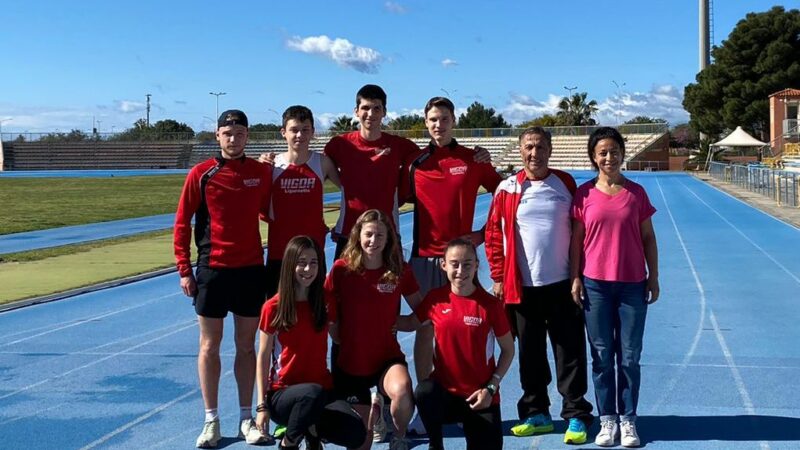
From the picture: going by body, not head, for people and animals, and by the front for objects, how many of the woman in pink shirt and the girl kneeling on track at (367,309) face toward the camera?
2

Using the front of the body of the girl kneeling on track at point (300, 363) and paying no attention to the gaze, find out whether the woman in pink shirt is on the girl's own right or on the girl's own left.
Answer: on the girl's own left

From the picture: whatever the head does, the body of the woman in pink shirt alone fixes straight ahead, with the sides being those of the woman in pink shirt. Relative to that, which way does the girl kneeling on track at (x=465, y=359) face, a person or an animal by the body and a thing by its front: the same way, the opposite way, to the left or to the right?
the same way

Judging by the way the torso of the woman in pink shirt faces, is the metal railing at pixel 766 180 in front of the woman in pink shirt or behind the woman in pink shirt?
behind

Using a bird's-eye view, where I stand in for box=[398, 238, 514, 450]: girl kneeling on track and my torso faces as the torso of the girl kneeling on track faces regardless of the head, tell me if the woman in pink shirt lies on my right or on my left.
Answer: on my left

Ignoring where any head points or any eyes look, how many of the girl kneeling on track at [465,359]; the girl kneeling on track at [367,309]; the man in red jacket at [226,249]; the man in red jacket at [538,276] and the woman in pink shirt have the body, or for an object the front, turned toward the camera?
5

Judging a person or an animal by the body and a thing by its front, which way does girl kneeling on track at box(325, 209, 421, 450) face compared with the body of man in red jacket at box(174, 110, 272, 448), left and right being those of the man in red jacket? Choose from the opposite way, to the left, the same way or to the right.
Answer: the same way

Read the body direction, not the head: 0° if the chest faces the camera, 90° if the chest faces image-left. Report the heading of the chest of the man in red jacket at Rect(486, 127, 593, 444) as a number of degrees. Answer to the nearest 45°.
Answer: approximately 0°

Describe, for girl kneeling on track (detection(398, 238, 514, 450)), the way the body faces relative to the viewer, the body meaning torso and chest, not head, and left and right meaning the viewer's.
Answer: facing the viewer

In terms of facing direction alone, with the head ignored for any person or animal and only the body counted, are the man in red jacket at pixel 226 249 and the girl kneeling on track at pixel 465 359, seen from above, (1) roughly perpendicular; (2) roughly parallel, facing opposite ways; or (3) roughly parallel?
roughly parallel

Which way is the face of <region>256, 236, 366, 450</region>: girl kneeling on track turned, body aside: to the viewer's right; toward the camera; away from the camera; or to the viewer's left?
toward the camera

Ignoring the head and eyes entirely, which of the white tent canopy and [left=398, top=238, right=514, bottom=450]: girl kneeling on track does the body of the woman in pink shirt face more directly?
the girl kneeling on track

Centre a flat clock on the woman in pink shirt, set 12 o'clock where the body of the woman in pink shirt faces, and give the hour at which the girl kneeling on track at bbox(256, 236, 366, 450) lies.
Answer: The girl kneeling on track is roughly at 2 o'clock from the woman in pink shirt.

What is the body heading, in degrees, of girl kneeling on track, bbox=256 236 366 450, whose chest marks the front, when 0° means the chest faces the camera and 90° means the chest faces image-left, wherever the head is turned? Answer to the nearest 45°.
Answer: approximately 315°

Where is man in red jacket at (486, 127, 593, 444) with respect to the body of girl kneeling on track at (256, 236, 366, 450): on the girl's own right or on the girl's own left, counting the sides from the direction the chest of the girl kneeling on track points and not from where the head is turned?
on the girl's own left
